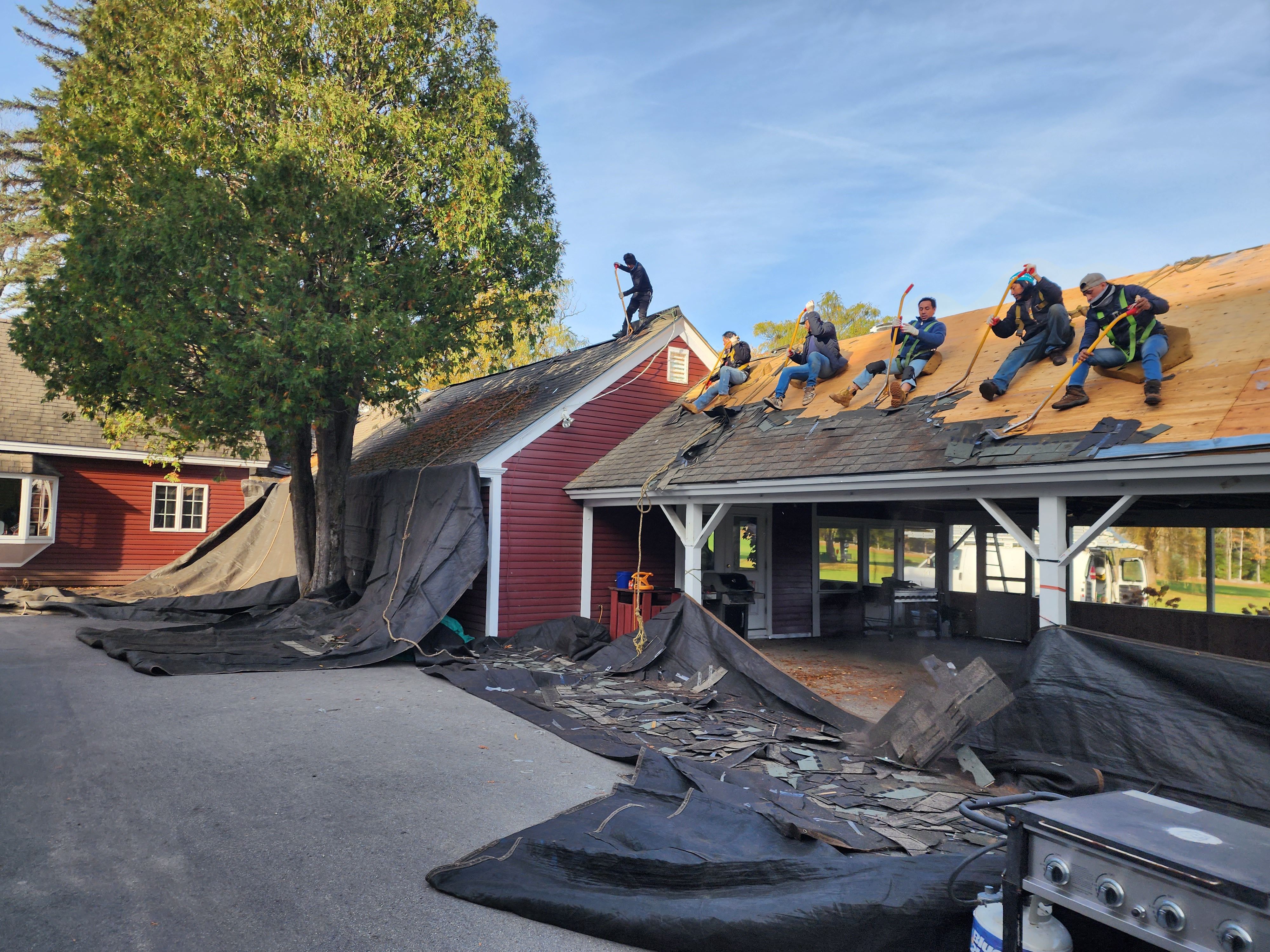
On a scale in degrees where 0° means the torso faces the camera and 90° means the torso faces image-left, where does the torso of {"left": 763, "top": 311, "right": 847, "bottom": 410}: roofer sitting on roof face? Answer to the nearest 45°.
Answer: approximately 45°

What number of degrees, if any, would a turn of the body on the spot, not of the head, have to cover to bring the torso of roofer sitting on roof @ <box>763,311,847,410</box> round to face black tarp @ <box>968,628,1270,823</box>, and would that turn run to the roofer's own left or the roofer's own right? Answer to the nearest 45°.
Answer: approximately 45° to the roofer's own left

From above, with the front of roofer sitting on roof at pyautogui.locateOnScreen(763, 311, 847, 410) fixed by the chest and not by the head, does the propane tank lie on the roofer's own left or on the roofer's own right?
on the roofer's own left

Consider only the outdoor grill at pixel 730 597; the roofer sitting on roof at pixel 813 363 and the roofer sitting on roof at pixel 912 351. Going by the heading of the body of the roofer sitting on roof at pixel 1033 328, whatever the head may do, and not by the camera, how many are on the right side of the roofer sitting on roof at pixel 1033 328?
3

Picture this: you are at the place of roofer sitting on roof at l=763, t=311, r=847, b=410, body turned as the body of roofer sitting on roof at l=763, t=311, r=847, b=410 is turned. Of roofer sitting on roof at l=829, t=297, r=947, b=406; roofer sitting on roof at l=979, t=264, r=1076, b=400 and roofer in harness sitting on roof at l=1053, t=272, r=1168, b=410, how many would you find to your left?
3

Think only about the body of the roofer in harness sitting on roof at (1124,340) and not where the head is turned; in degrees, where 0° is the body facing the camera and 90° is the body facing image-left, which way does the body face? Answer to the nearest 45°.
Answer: approximately 45°

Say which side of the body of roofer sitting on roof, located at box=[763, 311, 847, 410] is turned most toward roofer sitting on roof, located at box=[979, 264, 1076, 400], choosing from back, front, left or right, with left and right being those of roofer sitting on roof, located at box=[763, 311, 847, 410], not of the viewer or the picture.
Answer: left

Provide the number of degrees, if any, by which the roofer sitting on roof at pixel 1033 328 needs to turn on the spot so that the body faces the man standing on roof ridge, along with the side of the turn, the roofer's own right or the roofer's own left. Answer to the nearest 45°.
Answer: approximately 90° to the roofer's own right

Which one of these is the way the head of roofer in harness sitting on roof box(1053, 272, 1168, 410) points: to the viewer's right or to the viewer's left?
to the viewer's left

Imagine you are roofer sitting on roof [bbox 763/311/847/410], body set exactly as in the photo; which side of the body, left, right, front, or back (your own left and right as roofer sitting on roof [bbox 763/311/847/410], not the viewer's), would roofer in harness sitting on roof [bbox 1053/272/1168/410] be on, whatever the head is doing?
left
